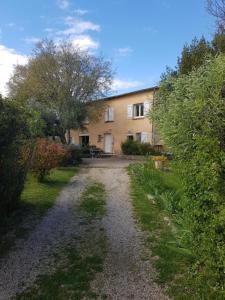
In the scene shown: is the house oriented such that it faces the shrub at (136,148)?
no

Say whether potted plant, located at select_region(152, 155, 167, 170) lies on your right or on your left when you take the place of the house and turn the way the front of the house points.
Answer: on your left

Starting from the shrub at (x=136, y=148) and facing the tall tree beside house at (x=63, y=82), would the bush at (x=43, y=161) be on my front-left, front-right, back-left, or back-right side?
front-left

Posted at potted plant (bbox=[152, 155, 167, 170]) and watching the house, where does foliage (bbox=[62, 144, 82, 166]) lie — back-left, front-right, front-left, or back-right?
front-left

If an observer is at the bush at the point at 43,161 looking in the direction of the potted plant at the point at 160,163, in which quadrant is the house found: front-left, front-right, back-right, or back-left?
front-left

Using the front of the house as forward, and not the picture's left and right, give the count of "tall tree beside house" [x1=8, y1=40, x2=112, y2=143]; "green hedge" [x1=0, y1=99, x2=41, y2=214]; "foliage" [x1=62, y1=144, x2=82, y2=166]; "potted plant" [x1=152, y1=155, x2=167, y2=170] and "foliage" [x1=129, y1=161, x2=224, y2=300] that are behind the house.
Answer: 0

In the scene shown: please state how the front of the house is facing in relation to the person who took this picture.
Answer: facing the viewer and to the left of the viewer

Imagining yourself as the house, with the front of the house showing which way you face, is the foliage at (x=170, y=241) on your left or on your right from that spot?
on your left

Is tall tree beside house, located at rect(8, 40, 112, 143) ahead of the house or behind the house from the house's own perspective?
ahead

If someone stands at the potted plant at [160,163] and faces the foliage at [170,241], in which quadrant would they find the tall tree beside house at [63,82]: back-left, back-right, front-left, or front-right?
back-right

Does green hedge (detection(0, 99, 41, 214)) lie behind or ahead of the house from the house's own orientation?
ahead
